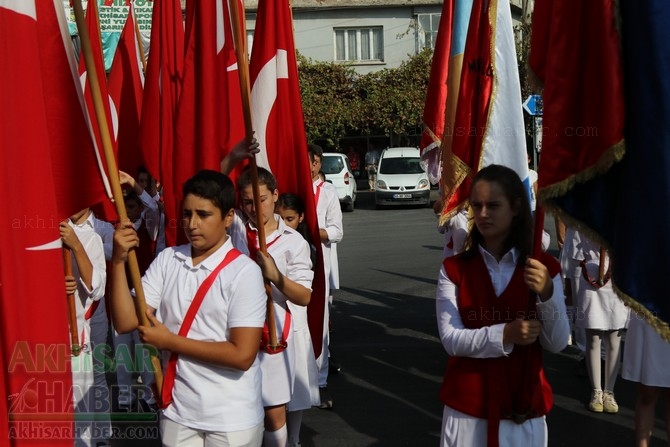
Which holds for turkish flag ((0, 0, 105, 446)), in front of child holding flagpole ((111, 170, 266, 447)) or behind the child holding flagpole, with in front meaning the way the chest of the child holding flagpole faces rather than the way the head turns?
in front

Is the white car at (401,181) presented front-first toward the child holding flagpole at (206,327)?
yes

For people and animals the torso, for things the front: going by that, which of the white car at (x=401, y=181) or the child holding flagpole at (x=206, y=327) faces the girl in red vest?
the white car

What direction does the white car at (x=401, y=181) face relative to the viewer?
toward the camera

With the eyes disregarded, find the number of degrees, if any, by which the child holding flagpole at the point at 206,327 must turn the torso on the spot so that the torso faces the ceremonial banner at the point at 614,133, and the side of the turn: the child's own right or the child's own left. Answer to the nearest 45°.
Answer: approximately 90° to the child's own left

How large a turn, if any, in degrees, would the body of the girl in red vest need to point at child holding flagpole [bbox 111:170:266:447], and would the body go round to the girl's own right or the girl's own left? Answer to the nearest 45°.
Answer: approximately 90° to the girl's own right

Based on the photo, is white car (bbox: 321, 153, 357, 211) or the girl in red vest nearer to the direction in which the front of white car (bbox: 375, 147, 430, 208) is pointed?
the girl in red vest

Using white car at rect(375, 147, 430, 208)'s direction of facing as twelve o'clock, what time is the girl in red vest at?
The girl in red vest is roughly at 12 o'clock from the white car.

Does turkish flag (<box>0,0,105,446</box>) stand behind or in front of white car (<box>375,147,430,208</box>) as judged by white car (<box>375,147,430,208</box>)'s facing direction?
in front

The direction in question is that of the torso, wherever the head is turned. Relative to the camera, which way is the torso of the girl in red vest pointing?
toward the camera

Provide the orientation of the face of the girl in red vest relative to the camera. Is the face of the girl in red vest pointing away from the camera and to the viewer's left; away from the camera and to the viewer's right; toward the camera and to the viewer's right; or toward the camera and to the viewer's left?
toward the camera and to the viewer's left

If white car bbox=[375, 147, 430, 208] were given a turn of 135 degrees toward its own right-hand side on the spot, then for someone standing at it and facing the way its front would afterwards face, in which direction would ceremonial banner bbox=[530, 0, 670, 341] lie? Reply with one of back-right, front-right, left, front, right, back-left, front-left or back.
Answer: back-left

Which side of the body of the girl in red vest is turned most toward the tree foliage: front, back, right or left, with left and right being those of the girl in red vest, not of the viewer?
back

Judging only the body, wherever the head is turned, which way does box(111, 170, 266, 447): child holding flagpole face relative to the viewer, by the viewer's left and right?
facing the viewer and to the left of the viewer
